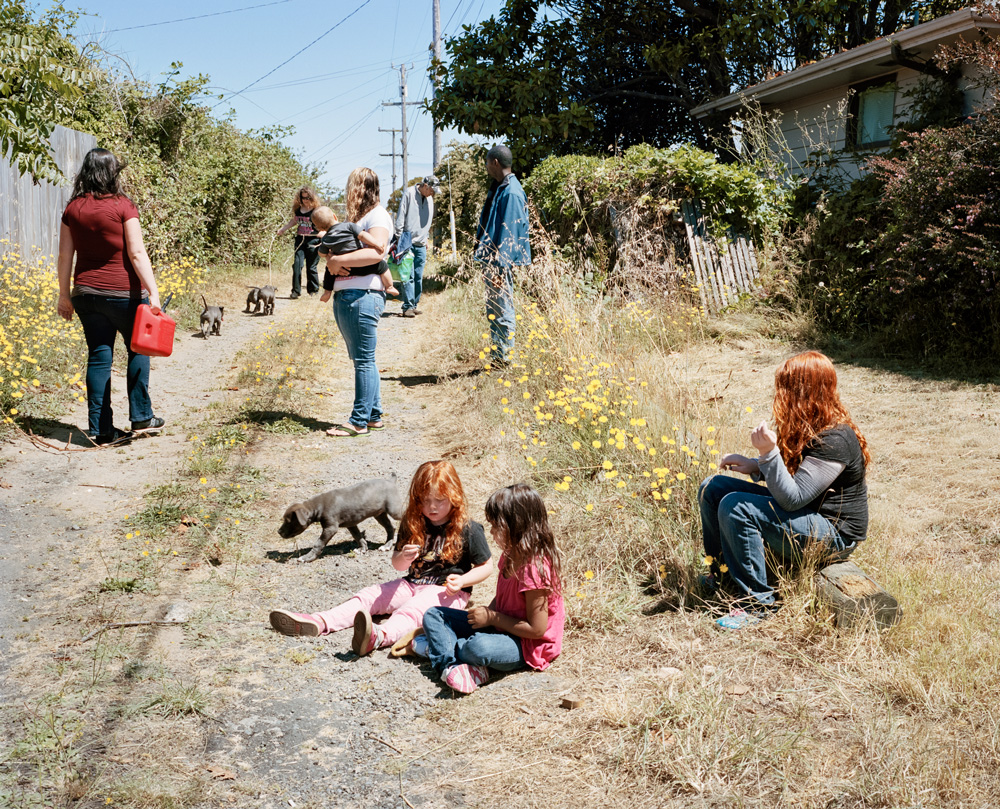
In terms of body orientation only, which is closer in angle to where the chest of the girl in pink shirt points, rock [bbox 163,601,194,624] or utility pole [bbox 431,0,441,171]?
the rock

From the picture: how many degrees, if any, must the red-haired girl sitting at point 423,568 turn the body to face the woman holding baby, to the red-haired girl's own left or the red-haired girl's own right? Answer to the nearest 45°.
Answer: approximately 135° to the red-haired girl's own right

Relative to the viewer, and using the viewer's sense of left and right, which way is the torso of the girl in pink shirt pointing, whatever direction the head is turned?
facing to the left of the viewer

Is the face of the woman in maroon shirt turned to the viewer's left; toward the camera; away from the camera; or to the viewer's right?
away from the camera

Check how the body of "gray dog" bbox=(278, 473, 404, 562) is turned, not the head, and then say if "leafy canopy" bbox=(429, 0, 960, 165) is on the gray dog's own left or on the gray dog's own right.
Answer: on the gray dog's own right

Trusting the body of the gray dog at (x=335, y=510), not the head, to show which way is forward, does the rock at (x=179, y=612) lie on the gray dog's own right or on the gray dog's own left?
on the gray dog's own left

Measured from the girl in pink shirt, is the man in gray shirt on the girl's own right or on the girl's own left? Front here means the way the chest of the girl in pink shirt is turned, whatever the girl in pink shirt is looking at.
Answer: on the girl's own right
